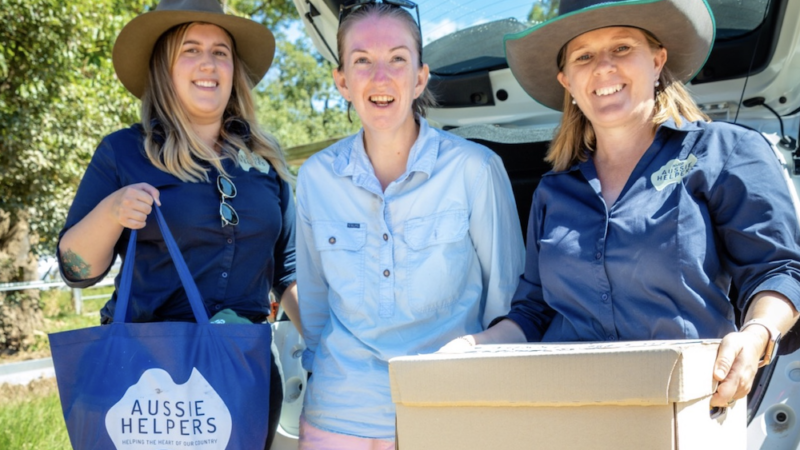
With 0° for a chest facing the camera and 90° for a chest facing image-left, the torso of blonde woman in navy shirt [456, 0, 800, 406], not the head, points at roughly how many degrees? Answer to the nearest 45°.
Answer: approximately 45°

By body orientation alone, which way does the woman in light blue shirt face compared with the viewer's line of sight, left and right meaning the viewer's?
facing the viewer

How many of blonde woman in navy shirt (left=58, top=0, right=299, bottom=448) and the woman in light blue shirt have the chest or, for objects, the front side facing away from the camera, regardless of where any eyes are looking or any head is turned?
0

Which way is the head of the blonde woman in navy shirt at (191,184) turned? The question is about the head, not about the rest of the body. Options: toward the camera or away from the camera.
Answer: toward the camera

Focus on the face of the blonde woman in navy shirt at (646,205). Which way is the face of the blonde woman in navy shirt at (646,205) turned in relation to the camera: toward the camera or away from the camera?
toward the camera

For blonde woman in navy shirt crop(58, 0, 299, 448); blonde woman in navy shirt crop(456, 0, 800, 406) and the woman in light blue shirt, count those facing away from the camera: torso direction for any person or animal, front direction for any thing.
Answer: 0

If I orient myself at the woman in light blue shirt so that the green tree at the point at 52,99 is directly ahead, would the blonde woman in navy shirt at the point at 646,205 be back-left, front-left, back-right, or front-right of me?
back-right

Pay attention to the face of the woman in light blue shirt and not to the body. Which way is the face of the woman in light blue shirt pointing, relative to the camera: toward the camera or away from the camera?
toward the camera

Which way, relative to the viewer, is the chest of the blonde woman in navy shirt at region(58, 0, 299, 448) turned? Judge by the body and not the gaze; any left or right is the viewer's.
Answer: facing the viewer and to the right of the viewer

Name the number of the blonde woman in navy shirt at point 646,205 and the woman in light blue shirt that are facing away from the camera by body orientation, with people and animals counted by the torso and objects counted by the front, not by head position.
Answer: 0

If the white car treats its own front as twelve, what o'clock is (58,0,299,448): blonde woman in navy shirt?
The blonde woman in navy shirt is roughly at 8 o'clock from the white car.

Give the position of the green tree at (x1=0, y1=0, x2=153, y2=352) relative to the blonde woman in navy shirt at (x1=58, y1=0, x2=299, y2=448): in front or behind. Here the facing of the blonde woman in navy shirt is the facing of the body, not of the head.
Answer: behind

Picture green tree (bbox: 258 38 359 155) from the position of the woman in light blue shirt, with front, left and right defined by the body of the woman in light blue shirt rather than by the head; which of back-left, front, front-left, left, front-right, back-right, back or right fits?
back

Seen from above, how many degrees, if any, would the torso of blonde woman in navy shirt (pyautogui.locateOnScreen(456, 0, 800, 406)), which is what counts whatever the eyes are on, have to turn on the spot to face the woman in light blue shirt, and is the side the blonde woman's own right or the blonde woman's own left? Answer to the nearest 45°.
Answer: approximately 45° to the blonde woman's own right

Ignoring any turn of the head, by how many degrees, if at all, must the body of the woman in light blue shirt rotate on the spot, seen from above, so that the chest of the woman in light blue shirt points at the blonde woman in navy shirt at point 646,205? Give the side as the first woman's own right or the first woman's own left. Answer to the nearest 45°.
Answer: approximately 90° to the first woman's own left

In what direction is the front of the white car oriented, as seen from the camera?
facing away from the viewer

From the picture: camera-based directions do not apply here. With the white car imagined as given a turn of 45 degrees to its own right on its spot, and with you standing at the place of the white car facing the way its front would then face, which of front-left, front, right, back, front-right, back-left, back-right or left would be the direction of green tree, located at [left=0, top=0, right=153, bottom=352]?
left
